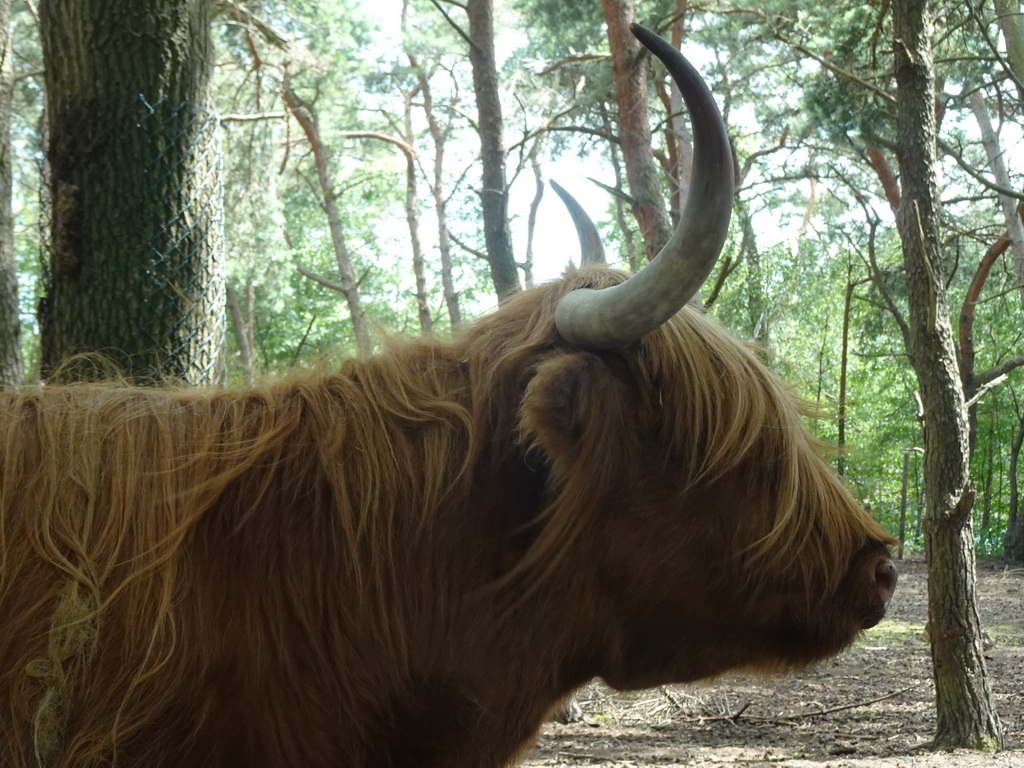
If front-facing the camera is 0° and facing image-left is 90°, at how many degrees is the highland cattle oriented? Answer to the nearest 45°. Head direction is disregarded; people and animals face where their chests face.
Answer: approximately 270°

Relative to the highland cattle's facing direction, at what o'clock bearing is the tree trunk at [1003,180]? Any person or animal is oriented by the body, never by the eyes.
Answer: The tree trunk is roughly at 10 o'clock from the highland cattle.

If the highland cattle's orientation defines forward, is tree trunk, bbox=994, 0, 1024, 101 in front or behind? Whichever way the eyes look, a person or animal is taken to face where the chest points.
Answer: in front

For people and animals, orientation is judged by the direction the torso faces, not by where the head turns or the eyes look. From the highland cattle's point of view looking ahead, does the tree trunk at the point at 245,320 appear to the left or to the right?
on its left

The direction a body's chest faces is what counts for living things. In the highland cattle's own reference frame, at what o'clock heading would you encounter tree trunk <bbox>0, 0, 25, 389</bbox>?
The tree trunk is roughly at 8 o'clock from the highland cattle.

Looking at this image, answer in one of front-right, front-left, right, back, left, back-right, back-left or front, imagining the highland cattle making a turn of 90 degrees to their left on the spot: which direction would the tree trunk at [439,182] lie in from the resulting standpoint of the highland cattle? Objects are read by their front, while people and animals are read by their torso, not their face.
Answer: front

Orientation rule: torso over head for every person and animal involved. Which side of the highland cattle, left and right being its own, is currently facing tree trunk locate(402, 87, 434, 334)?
left

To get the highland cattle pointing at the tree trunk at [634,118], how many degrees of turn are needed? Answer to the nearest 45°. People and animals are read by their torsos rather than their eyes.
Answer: approximately 90° to its left

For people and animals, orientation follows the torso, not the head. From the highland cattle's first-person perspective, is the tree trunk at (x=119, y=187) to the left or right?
on its left

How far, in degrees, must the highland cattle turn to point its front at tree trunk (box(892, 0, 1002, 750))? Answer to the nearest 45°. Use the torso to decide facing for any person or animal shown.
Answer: approximately 45° to its left

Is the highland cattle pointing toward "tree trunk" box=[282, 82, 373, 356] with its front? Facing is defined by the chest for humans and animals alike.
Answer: no
